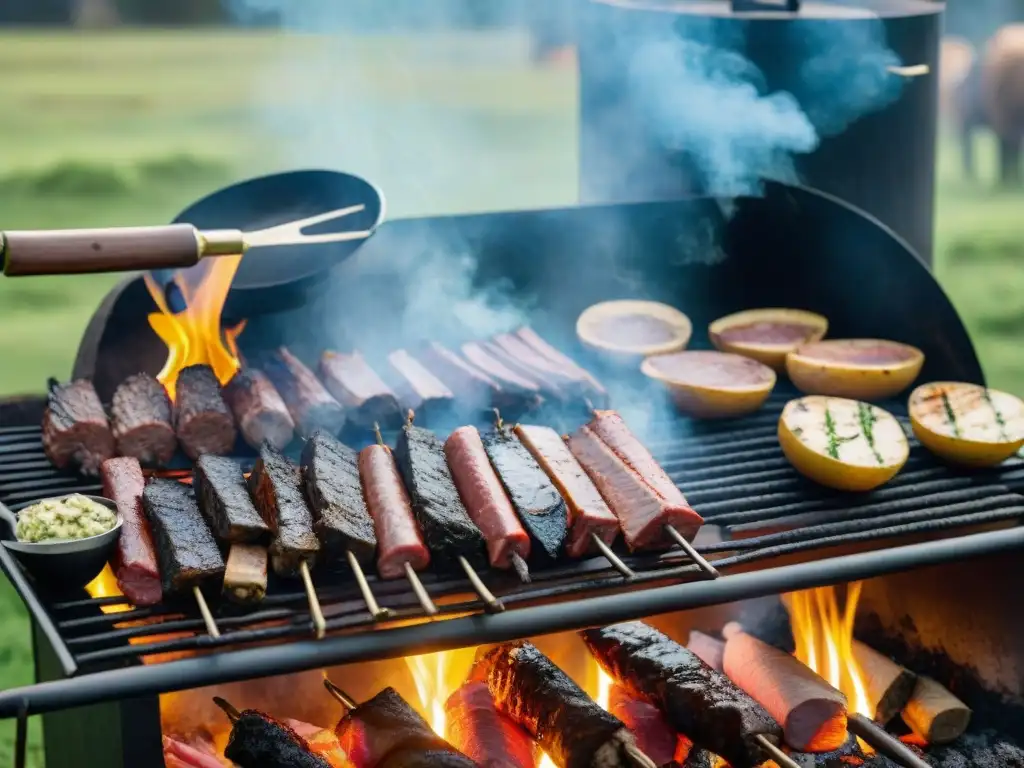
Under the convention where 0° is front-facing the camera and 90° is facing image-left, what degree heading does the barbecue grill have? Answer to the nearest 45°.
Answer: approximately 0°

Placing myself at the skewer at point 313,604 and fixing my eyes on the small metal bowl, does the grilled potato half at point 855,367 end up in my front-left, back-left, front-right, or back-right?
back-right

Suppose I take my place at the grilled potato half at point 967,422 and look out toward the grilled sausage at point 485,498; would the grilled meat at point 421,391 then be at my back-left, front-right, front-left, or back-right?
front-right
